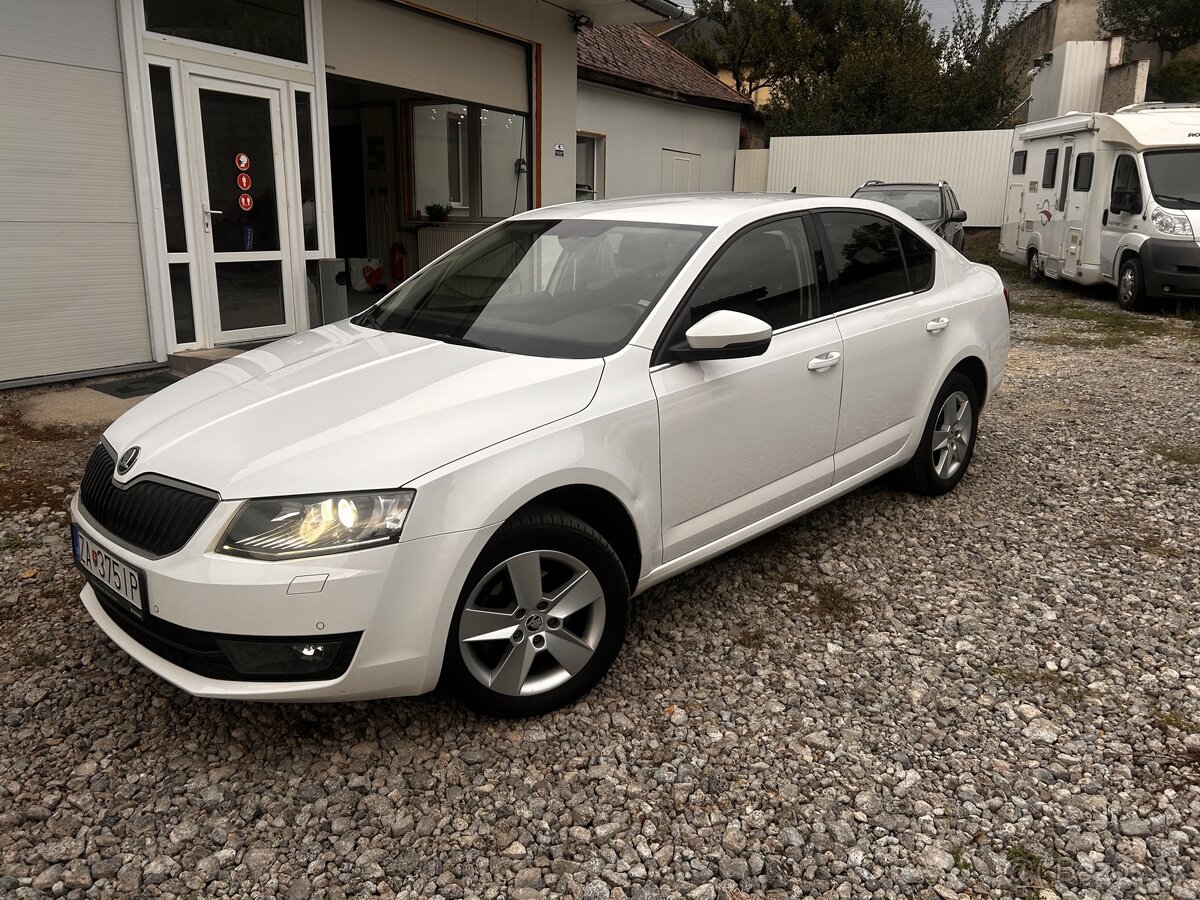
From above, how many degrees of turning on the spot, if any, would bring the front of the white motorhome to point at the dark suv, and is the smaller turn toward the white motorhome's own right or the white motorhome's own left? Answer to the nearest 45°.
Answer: approximately 180°

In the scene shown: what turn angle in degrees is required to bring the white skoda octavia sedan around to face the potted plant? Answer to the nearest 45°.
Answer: approximately 135° to its right

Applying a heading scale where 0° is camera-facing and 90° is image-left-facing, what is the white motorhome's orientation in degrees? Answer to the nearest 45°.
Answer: approximately 315°

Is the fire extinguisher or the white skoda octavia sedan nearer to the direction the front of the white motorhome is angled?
the white skoda octavia sedan

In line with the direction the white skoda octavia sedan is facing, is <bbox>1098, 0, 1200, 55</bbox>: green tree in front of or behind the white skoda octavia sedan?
behind

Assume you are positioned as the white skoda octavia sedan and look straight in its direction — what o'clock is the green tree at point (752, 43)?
The green tree is roughly at 5 o'clock from the white skoda octavia sedan.

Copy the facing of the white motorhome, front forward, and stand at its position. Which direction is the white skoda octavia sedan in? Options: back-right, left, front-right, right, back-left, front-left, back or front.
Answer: front-right

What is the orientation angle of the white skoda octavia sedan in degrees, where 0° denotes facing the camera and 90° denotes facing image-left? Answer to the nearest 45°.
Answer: approximately 45°

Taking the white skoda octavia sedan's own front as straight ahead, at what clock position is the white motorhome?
The white motorhome is roughly at 6 o'clock from the white skoda octavia sedan.

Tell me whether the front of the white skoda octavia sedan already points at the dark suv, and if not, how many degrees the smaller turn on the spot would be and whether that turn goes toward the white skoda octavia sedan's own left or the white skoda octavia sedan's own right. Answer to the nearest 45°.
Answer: approximately 180°
